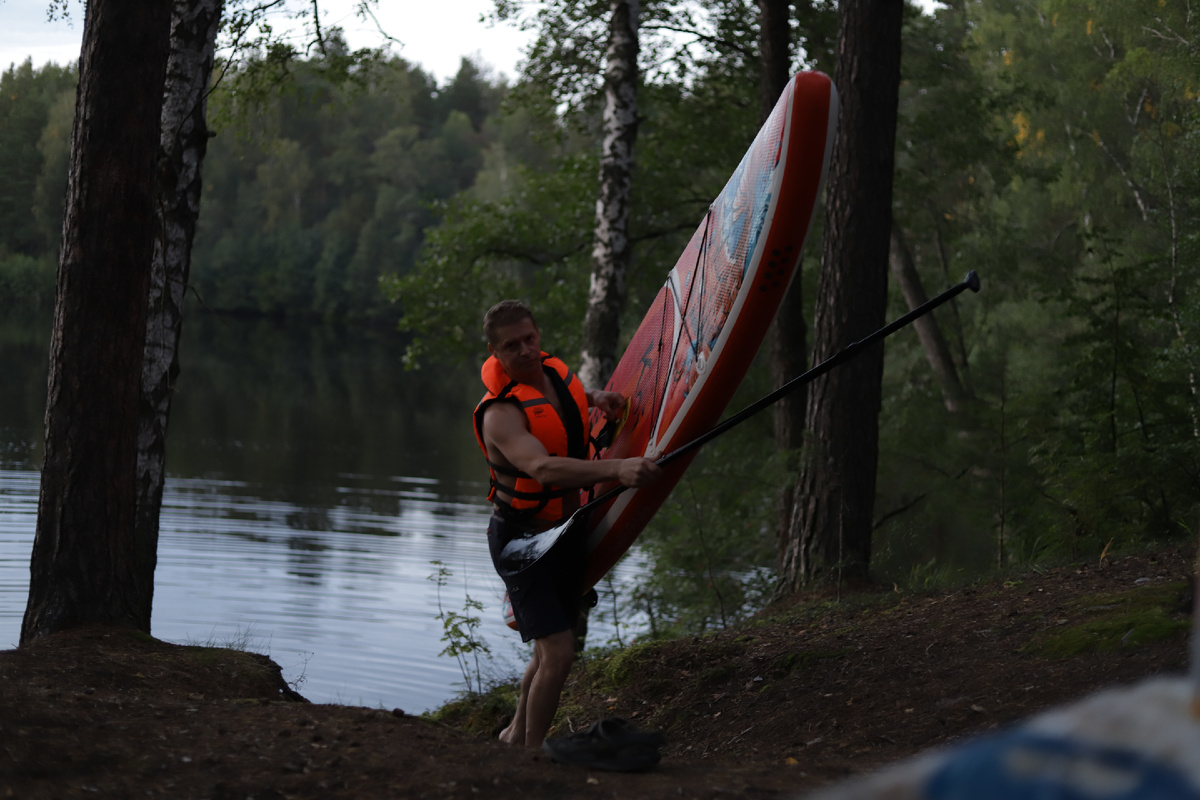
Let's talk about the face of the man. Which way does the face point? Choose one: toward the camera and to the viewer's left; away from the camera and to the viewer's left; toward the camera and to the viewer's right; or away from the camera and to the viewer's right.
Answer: toward the camera and to the viewer's right

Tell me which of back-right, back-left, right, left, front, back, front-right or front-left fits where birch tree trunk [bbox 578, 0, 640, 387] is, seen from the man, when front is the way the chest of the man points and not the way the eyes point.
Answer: back-left

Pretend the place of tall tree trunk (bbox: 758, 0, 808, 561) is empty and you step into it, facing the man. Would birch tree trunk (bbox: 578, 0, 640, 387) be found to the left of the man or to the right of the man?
right

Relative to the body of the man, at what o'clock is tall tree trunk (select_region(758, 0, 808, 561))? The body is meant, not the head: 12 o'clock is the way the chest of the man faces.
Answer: The tall tree trunk is roughly at 8 o'clock from the man.

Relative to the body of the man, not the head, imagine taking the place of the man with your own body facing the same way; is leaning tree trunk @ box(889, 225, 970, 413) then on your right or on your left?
on your left

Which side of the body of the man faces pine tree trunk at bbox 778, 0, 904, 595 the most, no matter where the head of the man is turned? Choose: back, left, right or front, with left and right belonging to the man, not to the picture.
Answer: left
